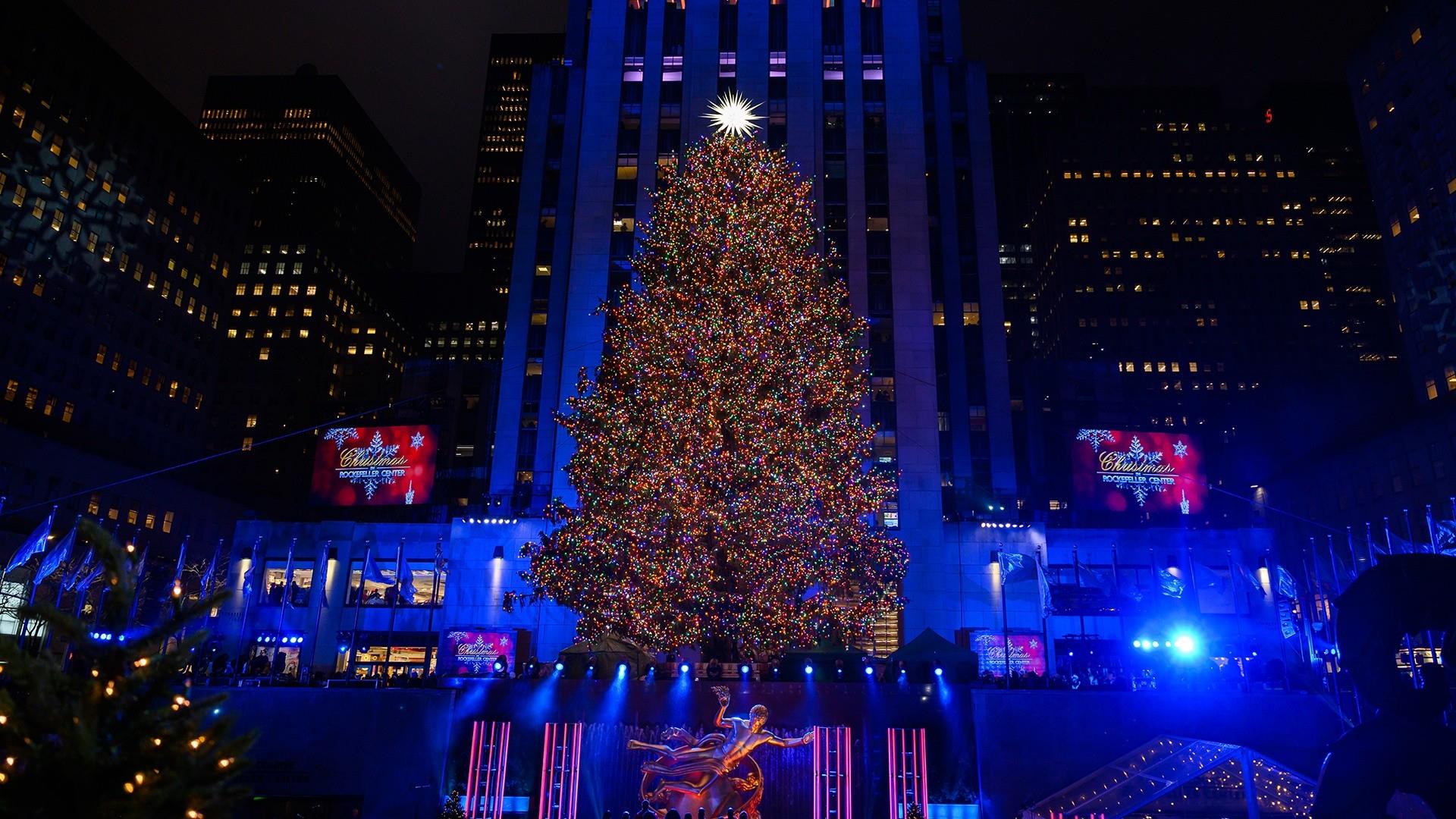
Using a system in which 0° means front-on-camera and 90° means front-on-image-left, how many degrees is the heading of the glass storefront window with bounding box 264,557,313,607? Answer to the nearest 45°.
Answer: approximately 0°

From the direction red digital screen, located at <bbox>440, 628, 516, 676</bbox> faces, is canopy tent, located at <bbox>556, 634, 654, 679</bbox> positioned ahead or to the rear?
ahead

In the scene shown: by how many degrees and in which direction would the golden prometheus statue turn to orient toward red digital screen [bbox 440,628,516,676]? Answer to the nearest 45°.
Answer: approximately 135° to its right

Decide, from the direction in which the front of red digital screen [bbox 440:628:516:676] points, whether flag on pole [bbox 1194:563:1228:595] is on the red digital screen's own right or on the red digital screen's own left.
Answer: on the red digital screen's own left

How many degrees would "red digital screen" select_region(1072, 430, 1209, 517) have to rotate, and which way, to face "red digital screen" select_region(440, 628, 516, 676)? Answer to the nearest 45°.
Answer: approximately 45° to its right

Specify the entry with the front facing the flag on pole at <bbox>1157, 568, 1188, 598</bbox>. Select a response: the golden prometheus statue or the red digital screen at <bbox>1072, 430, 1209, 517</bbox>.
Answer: the red digital screen

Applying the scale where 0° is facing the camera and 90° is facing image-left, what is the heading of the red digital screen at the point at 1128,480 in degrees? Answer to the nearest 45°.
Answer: approximately 0°

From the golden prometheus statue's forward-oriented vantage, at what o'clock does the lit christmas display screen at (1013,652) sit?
The lit christmas display screen is roughly at 7 o'clock from the golden prometheus statue.
